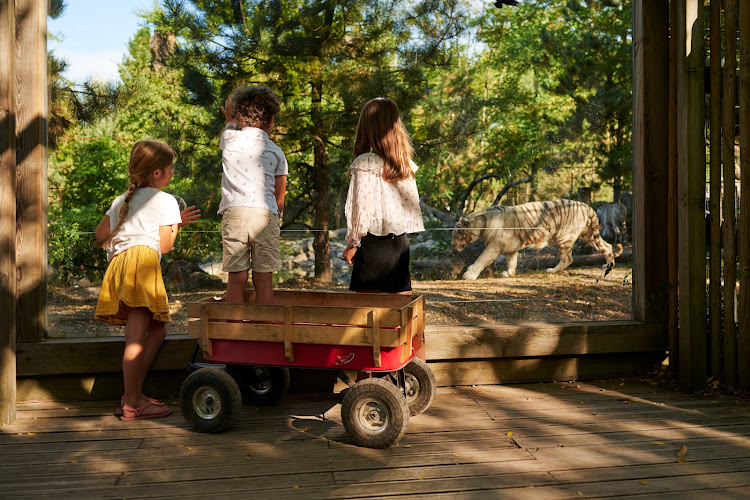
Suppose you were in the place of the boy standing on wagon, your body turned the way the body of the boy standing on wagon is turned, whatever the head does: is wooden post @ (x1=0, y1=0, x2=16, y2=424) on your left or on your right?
on your left

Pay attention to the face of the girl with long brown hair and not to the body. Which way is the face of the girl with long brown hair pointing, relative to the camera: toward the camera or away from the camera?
away from the camera

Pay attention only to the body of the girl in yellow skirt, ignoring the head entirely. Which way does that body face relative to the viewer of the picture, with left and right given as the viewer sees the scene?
facing away from the viewer and to the right of the viewer

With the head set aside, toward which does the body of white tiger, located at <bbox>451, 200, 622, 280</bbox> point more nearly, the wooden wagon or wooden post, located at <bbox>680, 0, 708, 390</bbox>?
the wooden wagon

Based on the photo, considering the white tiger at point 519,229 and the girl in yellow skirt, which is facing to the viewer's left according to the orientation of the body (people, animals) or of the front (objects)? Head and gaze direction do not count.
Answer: the white tiger

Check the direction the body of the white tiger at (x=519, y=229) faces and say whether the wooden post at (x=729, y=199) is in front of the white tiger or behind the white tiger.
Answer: behind

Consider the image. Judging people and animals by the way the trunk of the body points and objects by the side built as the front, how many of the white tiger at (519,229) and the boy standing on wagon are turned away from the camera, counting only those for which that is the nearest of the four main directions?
1

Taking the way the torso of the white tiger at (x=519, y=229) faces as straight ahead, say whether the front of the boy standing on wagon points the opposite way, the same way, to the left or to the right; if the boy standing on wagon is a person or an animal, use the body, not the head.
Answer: to the right

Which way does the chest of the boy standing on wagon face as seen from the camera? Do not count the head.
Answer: away from the camera

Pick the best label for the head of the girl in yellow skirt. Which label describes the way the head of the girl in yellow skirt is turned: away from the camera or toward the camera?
away from the camera

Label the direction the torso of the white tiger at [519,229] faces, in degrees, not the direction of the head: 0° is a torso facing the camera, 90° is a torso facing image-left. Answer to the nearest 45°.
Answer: approximately 90°

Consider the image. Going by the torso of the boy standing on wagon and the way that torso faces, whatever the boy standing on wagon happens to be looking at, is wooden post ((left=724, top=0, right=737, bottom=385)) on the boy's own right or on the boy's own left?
on the boy's own right
